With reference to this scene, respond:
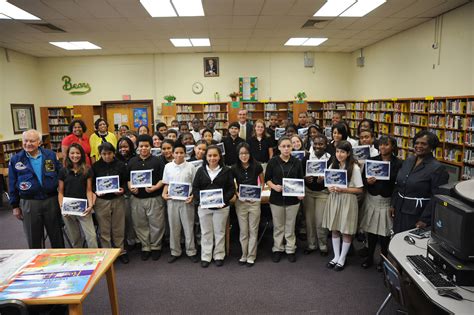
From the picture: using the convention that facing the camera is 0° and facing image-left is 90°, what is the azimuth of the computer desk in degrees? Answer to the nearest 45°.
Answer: approximately 45°

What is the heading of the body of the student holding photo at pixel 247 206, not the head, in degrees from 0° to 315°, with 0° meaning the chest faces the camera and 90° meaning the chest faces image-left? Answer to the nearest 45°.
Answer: approximately 0°

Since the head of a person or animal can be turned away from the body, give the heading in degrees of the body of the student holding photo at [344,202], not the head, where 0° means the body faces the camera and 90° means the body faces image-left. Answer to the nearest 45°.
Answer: approximately 45°

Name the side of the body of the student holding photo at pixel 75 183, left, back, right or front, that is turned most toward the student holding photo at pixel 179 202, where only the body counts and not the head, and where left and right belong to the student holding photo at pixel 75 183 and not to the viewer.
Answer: left

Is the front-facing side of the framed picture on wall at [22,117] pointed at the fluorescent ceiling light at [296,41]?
yes

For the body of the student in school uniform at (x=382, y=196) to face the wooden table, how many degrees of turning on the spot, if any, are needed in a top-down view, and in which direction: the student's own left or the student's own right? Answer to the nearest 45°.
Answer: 0° — they already face it

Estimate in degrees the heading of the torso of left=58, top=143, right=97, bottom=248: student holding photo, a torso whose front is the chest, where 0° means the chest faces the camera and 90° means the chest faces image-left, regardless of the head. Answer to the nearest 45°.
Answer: approximately 0°

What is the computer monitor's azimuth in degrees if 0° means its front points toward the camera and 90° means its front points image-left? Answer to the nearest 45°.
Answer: approximately 45°

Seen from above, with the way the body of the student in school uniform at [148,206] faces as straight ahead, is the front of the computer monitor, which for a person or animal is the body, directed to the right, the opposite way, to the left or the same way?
to the right

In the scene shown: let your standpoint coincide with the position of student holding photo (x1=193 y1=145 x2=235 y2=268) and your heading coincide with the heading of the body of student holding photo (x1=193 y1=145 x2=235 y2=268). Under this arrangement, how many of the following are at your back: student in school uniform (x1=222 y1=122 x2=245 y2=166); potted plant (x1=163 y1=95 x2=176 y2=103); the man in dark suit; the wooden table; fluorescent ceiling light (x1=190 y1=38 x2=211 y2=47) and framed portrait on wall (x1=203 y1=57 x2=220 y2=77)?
5

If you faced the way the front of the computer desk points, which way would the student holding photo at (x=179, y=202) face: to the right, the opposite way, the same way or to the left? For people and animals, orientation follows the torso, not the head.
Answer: to the left
